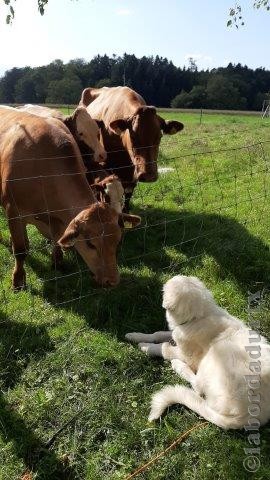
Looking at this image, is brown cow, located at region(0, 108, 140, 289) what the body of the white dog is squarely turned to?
yes

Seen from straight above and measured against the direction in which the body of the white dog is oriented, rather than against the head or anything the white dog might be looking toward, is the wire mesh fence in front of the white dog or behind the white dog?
in front

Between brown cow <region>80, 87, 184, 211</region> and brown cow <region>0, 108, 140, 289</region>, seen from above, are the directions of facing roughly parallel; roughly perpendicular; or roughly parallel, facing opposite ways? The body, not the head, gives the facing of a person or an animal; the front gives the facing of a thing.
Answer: roughly parallel

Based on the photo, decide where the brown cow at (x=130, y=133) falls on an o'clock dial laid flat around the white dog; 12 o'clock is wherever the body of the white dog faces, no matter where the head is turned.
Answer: The brown cow is roughly at 1 o'clock from the white dog.

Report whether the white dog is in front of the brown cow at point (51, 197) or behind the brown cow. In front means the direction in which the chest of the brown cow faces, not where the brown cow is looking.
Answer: in front

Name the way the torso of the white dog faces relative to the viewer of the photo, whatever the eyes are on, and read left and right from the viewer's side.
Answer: facing away from the viewer and to the left of the viewer

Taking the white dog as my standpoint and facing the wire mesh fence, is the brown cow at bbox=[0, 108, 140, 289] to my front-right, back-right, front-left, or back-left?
front-left

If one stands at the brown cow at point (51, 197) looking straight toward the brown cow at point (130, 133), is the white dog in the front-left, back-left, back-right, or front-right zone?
back-right

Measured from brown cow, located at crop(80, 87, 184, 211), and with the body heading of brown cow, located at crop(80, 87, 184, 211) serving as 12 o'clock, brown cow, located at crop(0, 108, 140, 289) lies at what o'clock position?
brown cow, located at crop(0, 108, 140, 289) is roughly at 2 o'clock from brown cow, located at crop(80, 87, 184, 211).

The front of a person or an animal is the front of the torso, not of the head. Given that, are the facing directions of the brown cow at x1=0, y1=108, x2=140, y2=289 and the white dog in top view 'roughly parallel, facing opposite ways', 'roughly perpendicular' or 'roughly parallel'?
roughly parallel, facing opposite ways

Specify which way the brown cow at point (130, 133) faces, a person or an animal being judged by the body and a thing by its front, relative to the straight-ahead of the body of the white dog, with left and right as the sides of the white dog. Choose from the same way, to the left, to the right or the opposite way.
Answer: the opposite way

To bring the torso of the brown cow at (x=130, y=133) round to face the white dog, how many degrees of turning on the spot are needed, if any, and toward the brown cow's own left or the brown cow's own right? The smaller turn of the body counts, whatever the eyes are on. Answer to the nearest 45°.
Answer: approximately 45° to the brown cow's own right

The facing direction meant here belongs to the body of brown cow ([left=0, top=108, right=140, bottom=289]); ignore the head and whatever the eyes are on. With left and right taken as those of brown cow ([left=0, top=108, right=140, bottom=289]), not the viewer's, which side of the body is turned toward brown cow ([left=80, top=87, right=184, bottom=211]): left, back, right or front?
left

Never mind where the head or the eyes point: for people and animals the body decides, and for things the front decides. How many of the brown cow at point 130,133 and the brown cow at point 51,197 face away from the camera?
0

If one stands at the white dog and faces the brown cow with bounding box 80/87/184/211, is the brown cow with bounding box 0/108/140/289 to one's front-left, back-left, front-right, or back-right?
front-left
